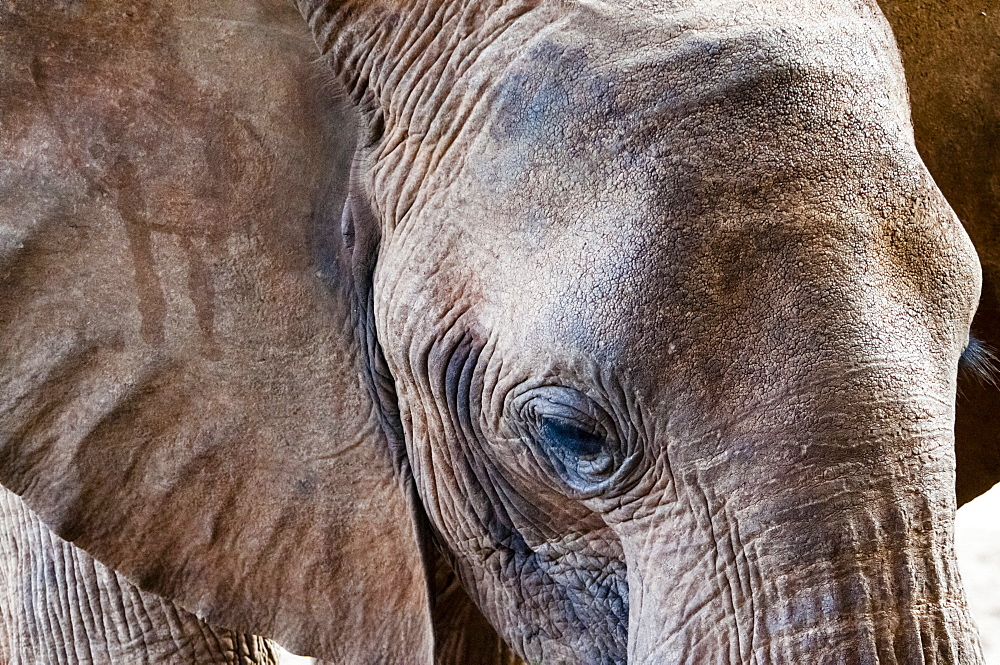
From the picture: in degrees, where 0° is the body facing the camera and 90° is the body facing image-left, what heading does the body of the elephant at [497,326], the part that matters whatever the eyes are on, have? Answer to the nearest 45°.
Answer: approximately 315°
